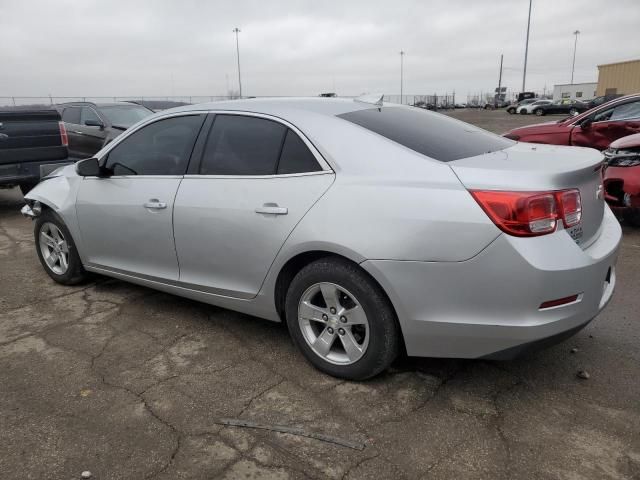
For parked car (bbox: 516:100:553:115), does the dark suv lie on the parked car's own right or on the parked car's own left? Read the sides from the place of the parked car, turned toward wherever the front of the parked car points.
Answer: on the parked car's own left

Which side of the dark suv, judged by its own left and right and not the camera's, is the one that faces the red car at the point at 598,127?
front

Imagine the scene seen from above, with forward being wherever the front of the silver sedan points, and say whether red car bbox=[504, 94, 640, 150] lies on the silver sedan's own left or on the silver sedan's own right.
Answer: on the silver sedan's own right

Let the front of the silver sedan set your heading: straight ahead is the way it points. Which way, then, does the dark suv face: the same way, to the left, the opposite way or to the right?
the opposite way

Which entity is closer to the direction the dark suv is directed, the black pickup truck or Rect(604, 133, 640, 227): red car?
the red car

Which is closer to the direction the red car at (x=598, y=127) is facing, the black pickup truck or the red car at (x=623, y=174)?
the black pickup truck

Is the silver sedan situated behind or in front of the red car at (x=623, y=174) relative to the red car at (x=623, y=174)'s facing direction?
in front

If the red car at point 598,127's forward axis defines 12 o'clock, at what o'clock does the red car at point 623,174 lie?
the red car at point 623,174 is roughly at 9 o'clock from the red car at point 598,127.

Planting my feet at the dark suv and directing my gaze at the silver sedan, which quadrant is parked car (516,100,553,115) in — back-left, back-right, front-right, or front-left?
back-left

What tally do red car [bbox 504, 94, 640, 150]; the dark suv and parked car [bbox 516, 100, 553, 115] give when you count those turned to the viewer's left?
2

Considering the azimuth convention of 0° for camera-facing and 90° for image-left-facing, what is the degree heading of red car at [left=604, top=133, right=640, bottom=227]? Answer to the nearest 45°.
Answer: approximately 45°

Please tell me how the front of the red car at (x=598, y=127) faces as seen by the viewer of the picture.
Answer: facing to the left of the viewer

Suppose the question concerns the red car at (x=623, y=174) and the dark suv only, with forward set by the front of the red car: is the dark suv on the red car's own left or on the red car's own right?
on the red car's own right

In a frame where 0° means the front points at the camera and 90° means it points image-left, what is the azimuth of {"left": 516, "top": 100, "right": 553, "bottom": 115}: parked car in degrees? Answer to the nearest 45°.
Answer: approximately 90°

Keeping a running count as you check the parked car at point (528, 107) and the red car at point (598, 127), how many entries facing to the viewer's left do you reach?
2

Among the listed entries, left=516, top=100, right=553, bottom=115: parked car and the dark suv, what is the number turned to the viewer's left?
1

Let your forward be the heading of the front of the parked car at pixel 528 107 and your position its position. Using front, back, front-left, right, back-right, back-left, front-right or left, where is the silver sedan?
left
